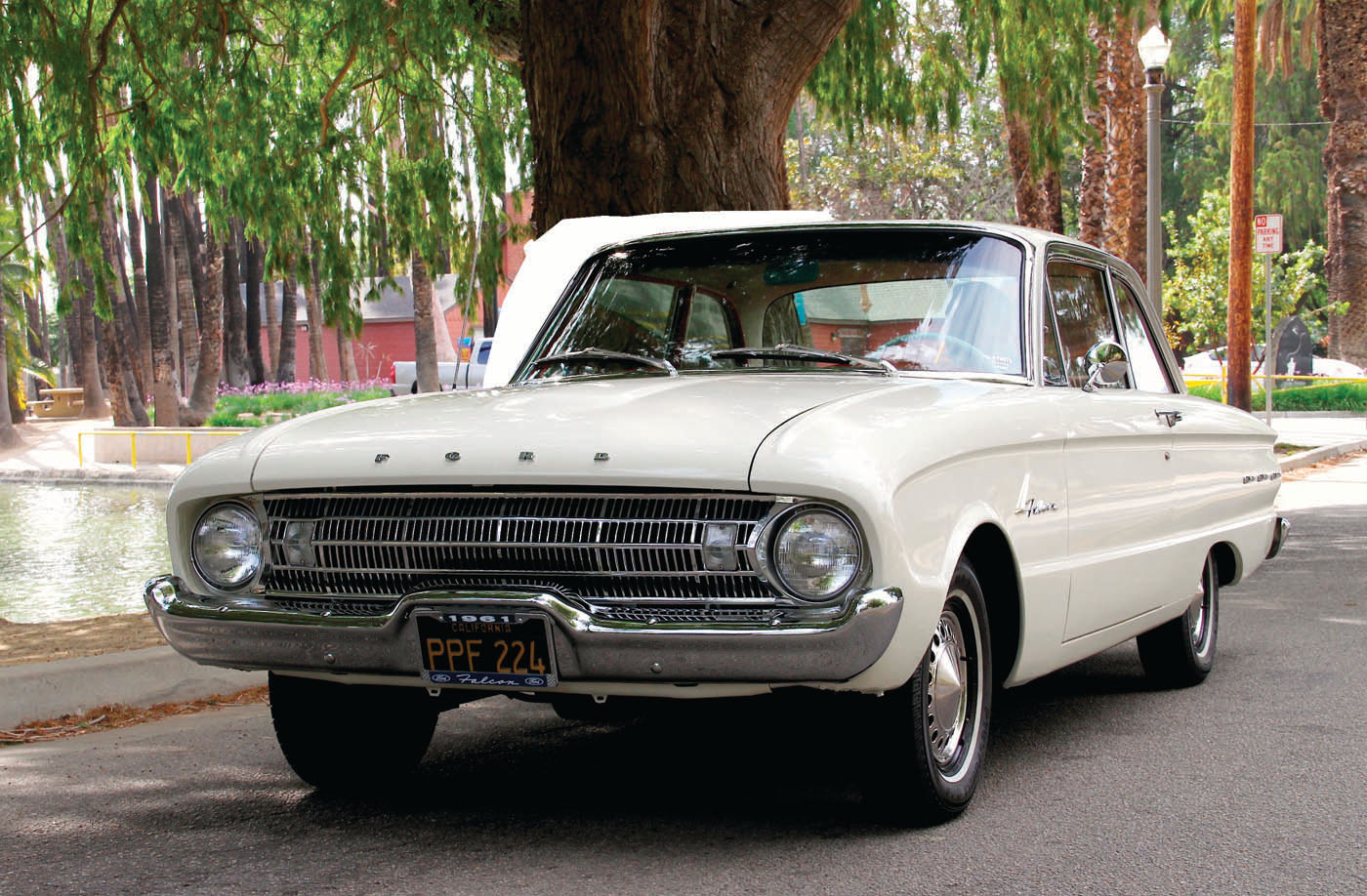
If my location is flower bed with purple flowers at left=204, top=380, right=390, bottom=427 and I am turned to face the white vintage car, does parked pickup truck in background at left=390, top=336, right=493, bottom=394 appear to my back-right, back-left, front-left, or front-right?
back-left

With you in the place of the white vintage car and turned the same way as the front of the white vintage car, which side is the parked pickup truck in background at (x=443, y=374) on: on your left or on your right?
on your right

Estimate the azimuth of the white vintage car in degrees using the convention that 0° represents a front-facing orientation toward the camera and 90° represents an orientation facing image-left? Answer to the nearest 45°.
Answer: approximately 45°

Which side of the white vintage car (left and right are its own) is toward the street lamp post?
back

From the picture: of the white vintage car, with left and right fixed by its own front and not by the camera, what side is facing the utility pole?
back
